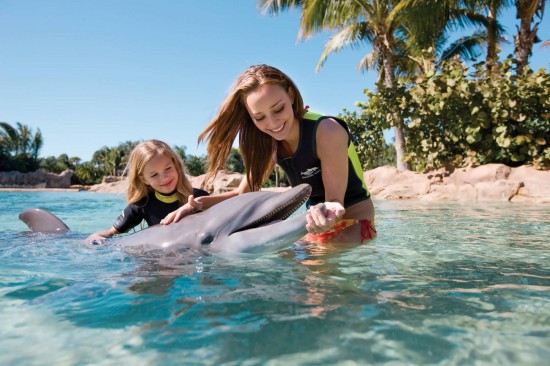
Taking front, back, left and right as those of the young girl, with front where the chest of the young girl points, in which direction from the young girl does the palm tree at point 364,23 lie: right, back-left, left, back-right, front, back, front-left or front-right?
back-left

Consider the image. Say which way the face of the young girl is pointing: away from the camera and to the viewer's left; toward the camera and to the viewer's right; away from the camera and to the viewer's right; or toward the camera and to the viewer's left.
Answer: toward the camera and to the viewer's right

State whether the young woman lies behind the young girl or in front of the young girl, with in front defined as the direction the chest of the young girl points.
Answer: in front

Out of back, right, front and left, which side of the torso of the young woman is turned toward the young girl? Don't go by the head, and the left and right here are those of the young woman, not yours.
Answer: right

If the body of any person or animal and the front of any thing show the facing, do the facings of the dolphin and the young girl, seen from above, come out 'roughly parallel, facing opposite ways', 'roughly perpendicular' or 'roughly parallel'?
roughly perpendicular

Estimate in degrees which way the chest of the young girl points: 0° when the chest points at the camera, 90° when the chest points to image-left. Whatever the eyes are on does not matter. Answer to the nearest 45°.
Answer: approximately 0°

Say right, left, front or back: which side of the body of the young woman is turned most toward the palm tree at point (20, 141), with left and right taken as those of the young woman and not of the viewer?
right

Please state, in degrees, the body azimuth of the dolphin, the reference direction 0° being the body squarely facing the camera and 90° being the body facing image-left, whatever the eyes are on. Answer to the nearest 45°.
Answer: approximately 270°

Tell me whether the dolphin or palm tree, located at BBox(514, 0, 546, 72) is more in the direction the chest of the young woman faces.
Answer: the dolphin

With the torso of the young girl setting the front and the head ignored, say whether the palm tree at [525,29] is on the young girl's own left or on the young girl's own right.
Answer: on the young girl's own left

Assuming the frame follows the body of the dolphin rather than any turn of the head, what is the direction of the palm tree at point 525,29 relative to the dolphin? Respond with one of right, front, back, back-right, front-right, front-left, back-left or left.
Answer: front-left

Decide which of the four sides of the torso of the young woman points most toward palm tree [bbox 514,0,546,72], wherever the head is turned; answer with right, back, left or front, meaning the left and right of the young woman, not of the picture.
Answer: back

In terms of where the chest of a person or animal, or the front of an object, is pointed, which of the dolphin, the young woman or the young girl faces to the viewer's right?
the dolphin
